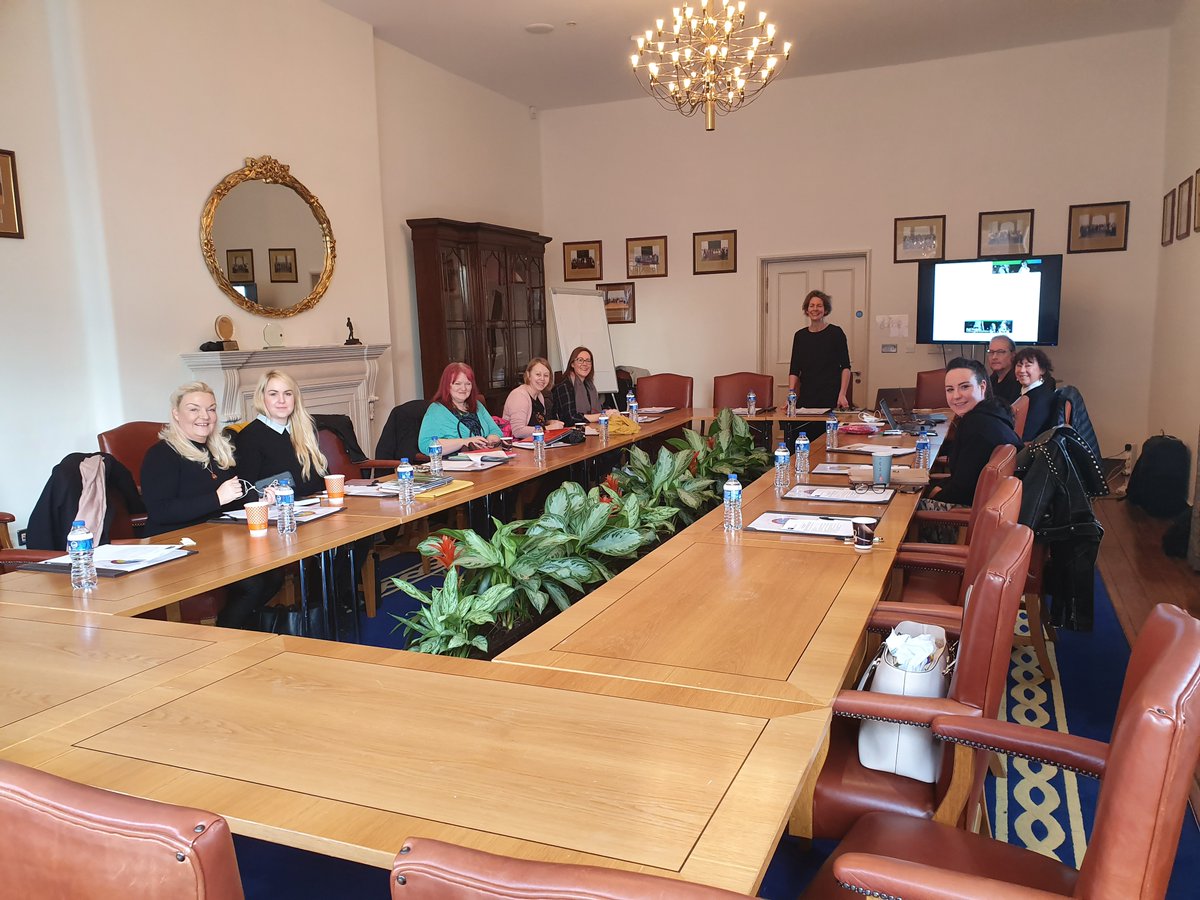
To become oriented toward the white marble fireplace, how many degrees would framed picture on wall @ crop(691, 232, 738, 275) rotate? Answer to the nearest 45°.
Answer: approximately 45° to its right

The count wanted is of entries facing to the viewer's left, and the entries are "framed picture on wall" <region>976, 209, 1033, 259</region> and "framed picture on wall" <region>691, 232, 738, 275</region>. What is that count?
0

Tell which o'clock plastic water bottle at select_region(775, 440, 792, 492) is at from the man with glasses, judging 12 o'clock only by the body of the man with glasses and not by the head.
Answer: The plastic water bottle is roughly at 11 o'clock from the man with glasses.

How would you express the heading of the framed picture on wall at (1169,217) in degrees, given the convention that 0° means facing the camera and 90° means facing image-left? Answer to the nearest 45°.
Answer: approximately 90°

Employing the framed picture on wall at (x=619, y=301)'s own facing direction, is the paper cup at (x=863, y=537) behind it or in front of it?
in front

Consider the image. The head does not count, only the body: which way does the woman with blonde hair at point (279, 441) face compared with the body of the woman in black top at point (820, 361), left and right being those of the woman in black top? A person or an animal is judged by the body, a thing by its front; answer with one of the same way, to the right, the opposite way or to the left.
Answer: to the left

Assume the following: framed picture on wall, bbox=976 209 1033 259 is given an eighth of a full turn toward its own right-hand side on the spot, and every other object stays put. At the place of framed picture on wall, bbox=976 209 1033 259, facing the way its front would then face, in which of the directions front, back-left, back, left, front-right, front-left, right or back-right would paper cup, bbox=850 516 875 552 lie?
front-left

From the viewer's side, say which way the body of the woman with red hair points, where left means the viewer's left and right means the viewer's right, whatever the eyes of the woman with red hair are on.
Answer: facing the viewer and to the right of the viewer

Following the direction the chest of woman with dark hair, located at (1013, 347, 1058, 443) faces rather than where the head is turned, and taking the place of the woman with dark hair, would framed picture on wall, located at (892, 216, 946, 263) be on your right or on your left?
on your right

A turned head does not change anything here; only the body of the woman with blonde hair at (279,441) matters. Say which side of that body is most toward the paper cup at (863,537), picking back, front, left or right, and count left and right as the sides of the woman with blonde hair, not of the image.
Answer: front
